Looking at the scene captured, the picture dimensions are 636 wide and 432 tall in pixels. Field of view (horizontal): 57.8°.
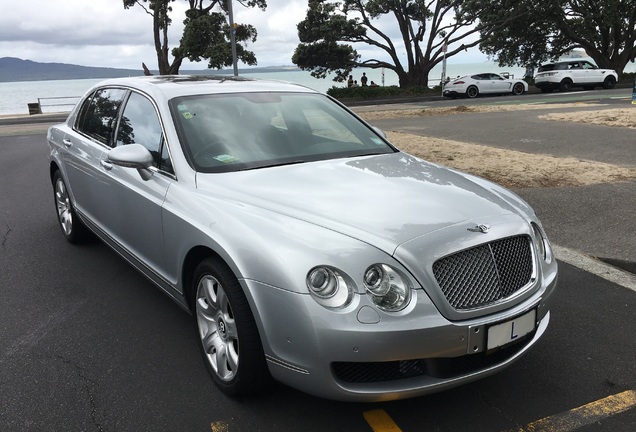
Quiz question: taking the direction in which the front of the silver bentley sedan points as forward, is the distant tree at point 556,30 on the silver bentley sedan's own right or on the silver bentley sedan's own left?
on the silver bentley sedan's own left

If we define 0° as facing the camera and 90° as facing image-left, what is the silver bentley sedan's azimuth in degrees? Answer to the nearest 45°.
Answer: approximately 315°

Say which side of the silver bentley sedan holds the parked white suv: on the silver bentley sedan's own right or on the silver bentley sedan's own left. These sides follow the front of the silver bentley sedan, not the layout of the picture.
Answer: on the silver bentley sedan's own left

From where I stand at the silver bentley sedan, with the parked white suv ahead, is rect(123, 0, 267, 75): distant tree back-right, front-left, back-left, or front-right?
front-left

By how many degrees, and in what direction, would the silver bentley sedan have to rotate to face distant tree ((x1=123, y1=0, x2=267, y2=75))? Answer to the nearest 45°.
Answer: approximately 135° to its left

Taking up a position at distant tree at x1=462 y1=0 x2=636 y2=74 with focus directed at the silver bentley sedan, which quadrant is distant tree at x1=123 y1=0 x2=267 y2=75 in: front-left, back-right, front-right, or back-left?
front-right
